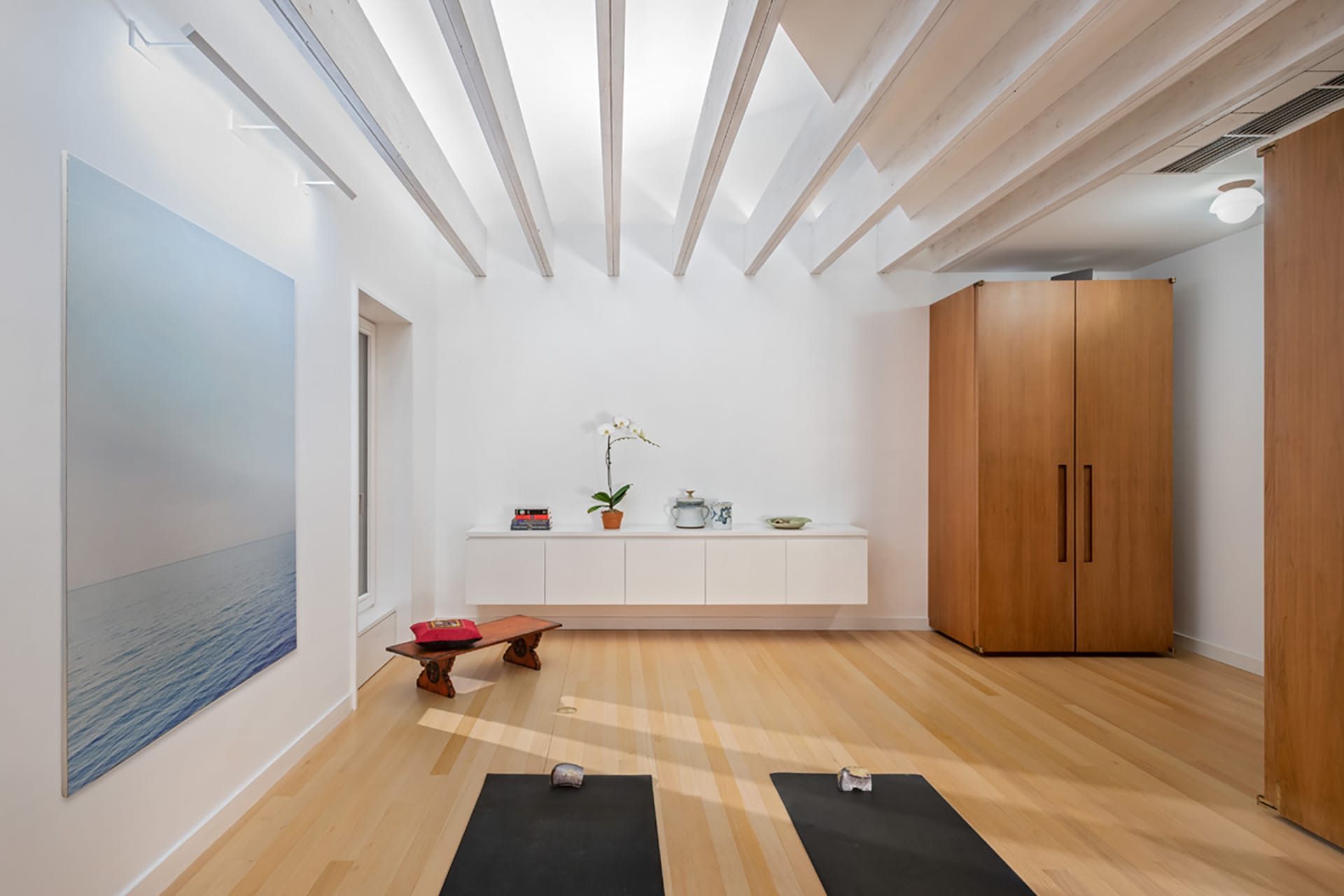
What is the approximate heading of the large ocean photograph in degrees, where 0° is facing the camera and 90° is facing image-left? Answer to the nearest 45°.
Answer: approximately 315°

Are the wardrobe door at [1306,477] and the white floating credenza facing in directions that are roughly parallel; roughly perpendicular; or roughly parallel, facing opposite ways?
roughly perpendicular

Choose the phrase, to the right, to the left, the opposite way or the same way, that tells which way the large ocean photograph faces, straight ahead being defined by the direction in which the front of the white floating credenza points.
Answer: to the left

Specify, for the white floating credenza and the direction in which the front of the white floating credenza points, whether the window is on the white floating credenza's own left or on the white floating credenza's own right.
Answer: on the white floating credenza's own right

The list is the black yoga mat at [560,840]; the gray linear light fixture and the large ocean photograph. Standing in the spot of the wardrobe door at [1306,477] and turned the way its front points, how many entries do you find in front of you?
3

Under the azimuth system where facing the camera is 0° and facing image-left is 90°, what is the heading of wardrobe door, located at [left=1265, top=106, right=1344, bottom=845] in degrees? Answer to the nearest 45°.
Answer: approximately 45°

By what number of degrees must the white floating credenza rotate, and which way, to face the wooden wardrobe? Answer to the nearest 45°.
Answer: approximately 90° to its left

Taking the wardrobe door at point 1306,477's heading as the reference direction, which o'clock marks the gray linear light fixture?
The gray linear light fixture is roughly at 12 o'clock from the wardrobe door.
